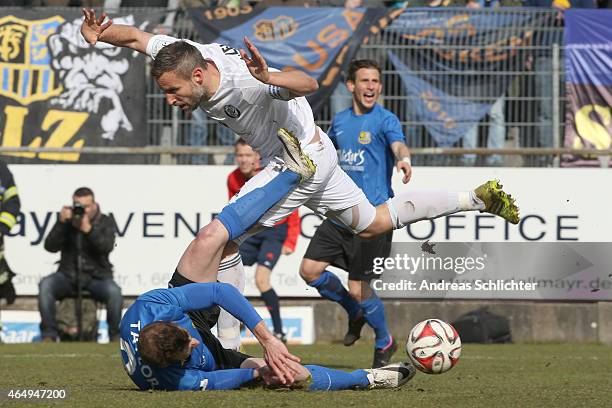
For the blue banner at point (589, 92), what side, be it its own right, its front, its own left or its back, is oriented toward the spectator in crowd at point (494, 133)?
right

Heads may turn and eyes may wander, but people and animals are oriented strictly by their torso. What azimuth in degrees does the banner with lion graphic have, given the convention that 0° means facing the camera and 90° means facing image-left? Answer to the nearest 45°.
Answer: approximately 0°

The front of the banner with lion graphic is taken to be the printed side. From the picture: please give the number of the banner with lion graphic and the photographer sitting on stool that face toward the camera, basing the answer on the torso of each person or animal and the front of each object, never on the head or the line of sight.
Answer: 2

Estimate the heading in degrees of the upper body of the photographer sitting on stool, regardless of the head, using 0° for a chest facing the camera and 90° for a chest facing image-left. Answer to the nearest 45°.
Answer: approximately 0°

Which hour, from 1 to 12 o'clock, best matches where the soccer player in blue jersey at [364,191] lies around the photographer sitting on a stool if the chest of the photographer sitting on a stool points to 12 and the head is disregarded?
The soccer player in blue jersey is roughly at 11 o'clock from the photographer sitting on a stool.

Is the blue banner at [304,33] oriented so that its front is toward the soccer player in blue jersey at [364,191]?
yes

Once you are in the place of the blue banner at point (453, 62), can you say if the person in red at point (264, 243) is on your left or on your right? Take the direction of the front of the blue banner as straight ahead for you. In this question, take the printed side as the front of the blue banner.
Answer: on your right
